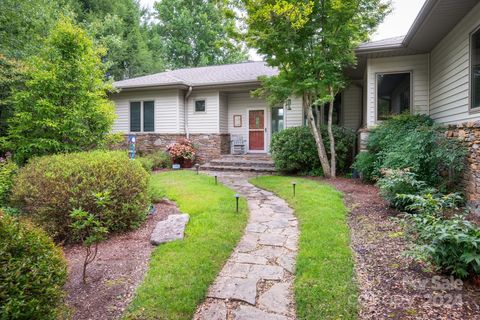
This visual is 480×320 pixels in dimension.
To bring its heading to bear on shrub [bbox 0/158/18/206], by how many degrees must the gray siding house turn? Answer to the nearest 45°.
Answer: approximately 45° to its right

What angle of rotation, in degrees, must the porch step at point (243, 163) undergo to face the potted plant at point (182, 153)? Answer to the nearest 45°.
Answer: approximately 90° to its right

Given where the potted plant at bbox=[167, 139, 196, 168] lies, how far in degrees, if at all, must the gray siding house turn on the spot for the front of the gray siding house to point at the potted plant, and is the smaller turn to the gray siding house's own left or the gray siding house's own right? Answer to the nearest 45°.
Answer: approximately 90° to the gray siding house's own right

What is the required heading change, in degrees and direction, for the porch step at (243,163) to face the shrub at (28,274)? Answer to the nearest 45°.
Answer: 0° — it already faces it

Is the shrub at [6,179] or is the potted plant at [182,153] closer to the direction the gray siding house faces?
the shrub

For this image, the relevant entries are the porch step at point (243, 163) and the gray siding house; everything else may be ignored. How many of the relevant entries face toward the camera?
2

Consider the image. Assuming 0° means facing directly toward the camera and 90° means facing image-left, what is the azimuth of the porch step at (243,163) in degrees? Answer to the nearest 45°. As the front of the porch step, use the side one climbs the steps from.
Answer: approximately 0°

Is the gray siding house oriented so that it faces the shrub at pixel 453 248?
yes
